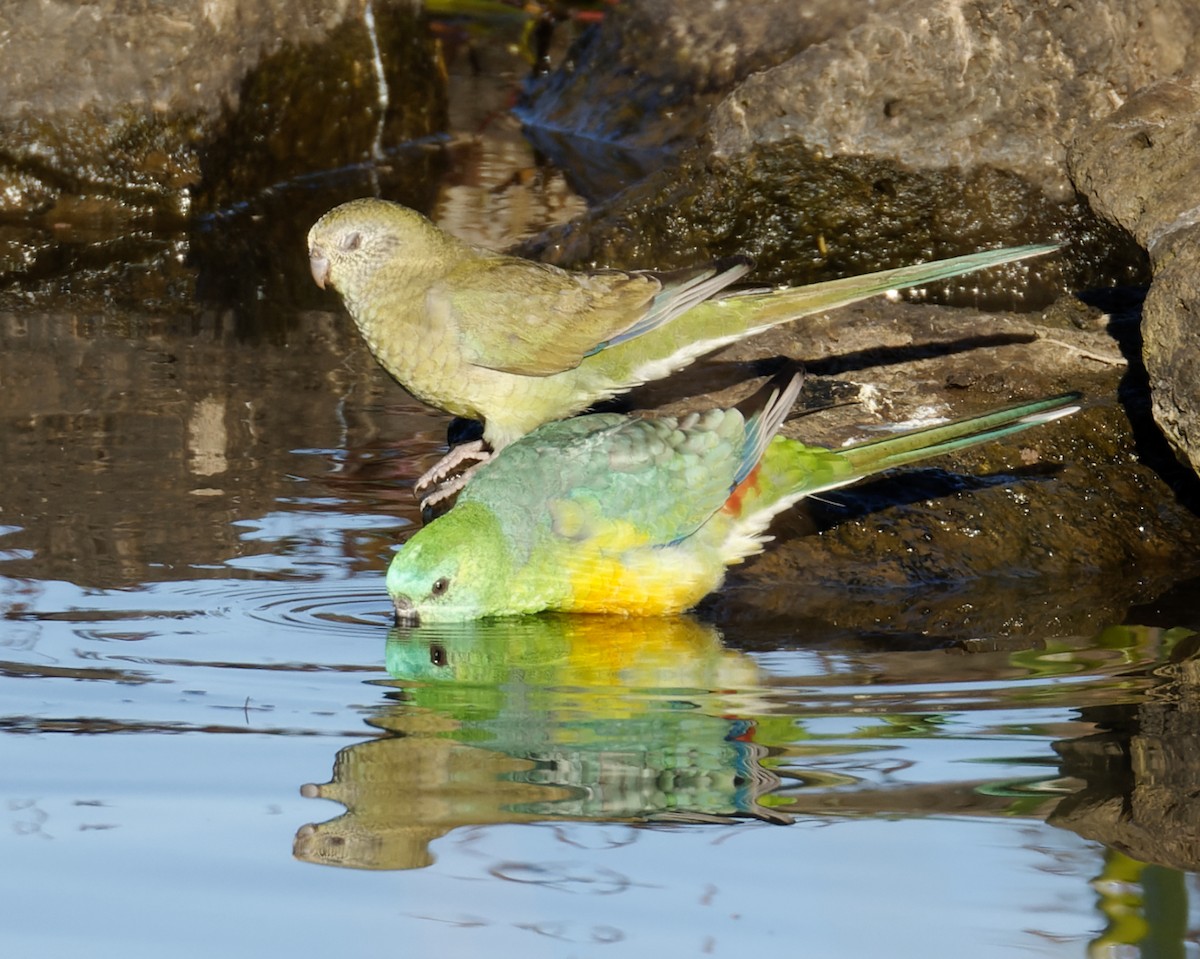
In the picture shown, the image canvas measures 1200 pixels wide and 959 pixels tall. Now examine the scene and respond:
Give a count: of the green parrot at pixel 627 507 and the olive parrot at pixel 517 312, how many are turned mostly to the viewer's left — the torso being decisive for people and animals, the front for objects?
2

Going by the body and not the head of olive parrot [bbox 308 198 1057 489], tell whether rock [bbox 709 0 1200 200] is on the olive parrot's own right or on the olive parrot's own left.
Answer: on the olive parrot's own right

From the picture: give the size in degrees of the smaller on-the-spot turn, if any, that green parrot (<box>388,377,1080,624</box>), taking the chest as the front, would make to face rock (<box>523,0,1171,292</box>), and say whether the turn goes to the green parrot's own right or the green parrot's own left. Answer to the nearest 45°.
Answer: approximately 90° to the green parrot's own right

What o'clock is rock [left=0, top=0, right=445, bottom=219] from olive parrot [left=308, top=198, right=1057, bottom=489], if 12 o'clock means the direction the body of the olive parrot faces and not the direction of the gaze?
The rock is roughly at 2 o'clock from the olive parrot.

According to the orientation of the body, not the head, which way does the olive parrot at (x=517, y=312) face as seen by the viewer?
to the viewer's left

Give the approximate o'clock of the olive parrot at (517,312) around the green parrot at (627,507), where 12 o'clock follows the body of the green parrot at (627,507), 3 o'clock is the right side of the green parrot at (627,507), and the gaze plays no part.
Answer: the olive parrot at (517,312) is roughly at 2 o'clock from the green parrot at (627,507).

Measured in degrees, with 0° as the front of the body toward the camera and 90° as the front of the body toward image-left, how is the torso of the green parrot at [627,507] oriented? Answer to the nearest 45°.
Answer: approximately 90°

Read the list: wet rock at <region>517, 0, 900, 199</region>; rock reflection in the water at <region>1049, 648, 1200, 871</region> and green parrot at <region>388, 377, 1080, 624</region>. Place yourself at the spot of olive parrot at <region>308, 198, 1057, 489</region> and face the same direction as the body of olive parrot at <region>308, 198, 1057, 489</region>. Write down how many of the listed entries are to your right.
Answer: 1

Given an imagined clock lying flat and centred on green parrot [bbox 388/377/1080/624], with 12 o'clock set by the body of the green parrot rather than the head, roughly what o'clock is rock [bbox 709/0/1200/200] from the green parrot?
The rock is roughly at 4 o'clock from the green parrot.

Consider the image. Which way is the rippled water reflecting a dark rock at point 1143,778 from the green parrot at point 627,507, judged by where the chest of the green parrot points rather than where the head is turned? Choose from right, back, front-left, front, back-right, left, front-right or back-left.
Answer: back-left

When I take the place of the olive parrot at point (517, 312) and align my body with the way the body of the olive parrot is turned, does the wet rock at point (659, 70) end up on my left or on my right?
on my right

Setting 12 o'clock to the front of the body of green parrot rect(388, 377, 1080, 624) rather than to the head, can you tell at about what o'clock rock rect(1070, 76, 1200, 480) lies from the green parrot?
The rock is roughly at 5 o'clock from the green parrot.
